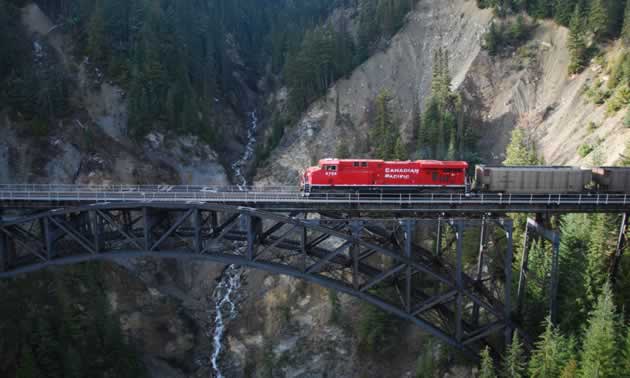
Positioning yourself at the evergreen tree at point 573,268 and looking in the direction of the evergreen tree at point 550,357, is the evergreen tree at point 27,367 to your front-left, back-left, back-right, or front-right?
front-right

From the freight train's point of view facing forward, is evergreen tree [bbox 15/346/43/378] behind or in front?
in front

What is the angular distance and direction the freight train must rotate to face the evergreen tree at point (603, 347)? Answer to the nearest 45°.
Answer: approximately 135° to its left

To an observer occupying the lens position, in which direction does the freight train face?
facing to the left of the viewer

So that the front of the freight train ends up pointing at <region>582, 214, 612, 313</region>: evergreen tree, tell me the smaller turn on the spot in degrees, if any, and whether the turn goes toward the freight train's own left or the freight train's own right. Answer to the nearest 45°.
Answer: approximately 180°
